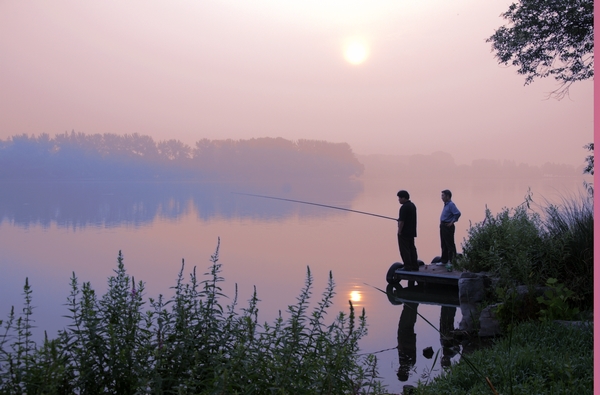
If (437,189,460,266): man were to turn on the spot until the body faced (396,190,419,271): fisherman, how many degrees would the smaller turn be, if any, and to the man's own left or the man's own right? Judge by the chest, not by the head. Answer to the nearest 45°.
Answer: approximately 45° to the man's own left

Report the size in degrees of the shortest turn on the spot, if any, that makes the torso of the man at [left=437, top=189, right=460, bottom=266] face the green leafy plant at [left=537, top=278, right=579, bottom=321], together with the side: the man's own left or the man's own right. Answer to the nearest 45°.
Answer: approximately 90° to the man's own left

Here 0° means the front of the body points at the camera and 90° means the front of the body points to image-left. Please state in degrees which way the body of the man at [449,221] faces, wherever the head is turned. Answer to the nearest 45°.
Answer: approximately 90°

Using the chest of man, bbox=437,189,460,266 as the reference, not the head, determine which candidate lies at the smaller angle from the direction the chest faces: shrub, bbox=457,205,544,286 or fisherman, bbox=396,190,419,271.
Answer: the fisherman

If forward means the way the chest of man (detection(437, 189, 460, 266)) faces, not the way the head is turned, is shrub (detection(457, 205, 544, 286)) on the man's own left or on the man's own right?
on the man's own left

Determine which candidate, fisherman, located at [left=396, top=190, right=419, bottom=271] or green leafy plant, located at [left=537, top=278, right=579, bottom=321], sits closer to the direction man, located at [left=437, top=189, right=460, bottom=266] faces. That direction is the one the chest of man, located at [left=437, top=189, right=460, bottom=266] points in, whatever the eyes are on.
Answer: the fisherman
